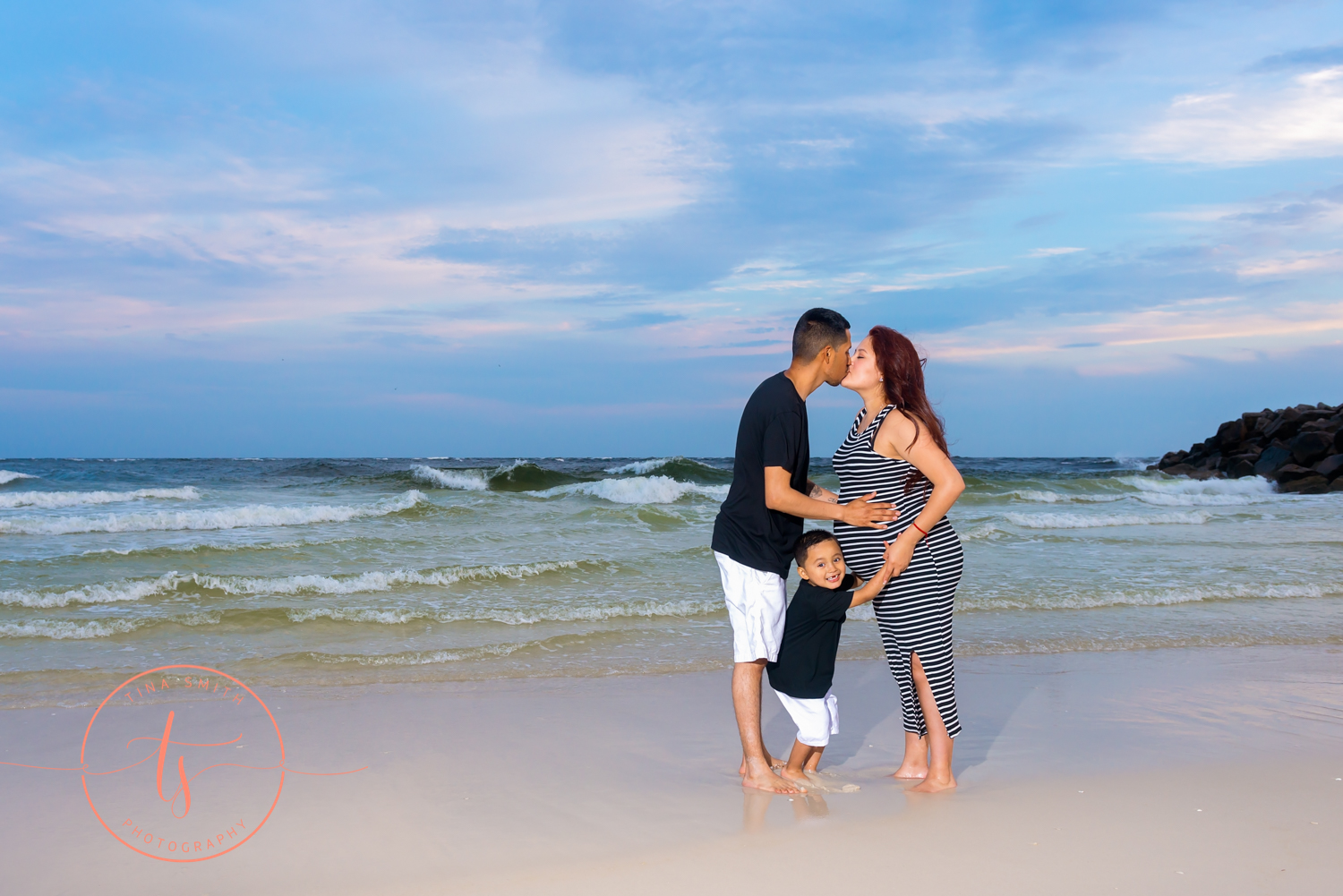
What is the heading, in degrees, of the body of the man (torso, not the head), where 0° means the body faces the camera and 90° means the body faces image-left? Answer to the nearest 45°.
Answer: approximately 270°

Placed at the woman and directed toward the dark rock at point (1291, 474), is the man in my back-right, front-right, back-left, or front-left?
back-left

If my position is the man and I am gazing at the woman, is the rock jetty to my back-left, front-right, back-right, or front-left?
front-left

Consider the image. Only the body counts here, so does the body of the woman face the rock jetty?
no

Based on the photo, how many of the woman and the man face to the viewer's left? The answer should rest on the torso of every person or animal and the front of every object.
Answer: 1

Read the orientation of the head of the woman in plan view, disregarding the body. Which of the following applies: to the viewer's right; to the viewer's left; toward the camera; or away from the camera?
to the viewer's left

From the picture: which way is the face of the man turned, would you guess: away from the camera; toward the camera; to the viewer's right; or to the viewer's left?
to the viewer's right

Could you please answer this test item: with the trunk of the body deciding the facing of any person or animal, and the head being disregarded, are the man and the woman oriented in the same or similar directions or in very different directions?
very different directions

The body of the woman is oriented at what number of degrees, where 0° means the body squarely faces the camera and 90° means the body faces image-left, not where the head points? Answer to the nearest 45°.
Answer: approximately 90°

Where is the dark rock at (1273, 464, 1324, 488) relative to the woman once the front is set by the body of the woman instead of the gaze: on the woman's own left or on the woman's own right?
on the woman's own right
